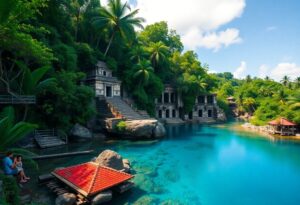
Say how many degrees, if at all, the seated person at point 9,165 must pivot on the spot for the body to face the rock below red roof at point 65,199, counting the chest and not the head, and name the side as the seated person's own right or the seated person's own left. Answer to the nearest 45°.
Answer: approximately 45° to the seated person's own right

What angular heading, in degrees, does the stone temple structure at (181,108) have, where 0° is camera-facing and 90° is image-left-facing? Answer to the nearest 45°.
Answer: approximately 0°

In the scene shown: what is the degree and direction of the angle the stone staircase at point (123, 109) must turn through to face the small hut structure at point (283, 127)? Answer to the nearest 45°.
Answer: approximately 45° to its left

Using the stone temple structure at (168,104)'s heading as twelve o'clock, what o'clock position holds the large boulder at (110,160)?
The large boulder is roughly at 12 o'clock from the stone temple structure.

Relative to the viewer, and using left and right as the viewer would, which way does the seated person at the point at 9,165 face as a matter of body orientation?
facing to the right of the viewer

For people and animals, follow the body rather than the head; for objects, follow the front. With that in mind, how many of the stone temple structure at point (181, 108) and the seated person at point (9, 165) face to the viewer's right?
1

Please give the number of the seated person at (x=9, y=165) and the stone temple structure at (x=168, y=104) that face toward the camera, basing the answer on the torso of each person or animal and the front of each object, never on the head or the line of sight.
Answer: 1

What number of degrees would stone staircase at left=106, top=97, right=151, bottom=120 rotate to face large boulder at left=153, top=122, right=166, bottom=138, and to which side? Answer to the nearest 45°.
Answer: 0° — it already faces it
